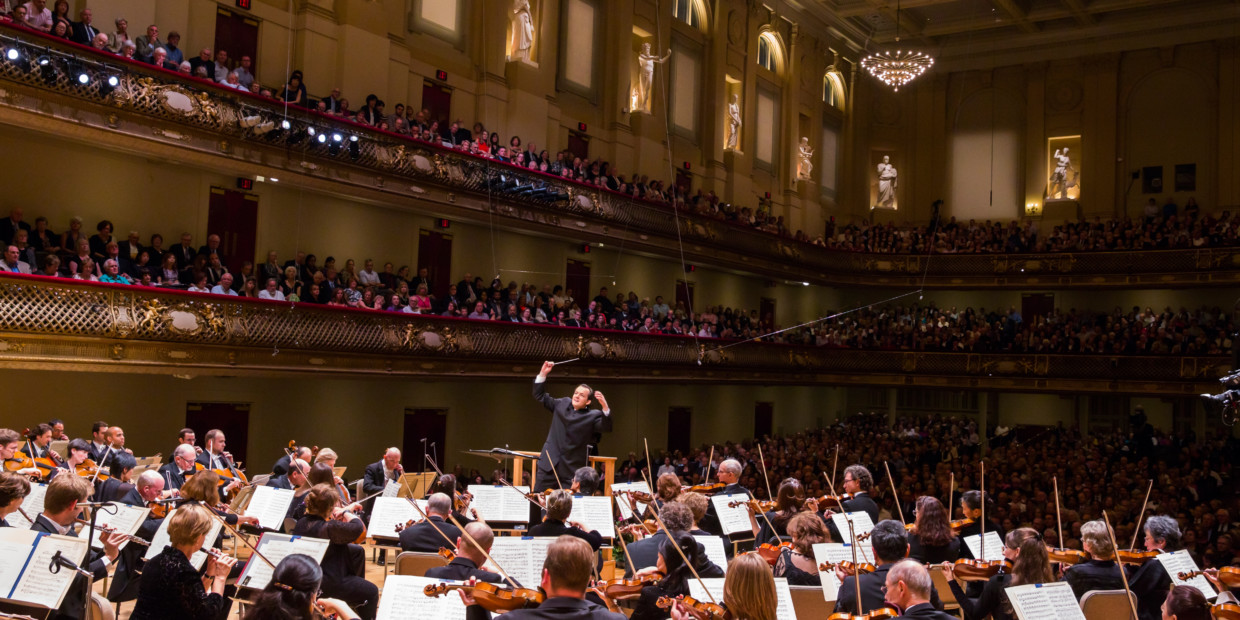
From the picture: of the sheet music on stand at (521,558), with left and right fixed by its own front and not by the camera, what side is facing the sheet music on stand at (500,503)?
back

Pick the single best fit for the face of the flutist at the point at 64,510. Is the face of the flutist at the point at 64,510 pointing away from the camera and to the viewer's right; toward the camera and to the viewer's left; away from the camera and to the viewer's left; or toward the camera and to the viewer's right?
away from the camera and to the viewer's right

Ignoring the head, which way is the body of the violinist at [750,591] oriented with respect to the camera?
away from the camera

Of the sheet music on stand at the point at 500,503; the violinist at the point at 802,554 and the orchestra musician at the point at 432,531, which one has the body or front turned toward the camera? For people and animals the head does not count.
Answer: the sheet music on stand

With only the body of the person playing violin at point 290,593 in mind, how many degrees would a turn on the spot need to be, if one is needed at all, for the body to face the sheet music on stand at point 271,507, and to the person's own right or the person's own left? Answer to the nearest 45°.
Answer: approximately 45° to the person's own left

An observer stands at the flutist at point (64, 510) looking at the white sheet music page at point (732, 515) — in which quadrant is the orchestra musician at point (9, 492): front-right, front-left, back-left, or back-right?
back-left

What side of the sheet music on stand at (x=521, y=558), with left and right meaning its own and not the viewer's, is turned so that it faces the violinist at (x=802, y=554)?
left

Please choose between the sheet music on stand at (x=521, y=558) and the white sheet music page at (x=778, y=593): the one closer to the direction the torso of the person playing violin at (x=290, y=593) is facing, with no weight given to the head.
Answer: the sheet music on stand

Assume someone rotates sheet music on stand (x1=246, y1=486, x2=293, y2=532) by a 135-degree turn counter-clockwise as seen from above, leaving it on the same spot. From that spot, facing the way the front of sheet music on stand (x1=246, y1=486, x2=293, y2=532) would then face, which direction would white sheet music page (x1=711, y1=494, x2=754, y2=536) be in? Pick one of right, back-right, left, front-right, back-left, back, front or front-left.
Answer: front

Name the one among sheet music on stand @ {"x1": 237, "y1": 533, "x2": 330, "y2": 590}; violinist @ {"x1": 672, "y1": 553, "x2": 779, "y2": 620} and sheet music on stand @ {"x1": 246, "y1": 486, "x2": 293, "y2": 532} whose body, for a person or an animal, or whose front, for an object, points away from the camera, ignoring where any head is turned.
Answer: the violinist

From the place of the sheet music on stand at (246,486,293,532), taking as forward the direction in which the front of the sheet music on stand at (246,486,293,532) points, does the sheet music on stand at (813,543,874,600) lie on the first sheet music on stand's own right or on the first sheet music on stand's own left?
on the first sheet music on stand's own left

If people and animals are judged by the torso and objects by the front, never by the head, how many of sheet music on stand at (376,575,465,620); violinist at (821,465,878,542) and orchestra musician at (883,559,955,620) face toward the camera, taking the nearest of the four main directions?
1

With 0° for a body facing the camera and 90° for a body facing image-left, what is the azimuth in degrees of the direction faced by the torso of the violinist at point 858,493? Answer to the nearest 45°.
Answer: approximately 90°

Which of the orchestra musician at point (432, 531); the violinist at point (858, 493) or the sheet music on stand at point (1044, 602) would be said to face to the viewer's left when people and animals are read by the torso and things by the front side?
the violinist

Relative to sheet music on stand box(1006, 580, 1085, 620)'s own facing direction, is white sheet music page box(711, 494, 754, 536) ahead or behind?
behind

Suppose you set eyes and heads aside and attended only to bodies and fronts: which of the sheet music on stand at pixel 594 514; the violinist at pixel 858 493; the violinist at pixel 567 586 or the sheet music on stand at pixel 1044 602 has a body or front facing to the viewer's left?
the violinist at pixel 858 493

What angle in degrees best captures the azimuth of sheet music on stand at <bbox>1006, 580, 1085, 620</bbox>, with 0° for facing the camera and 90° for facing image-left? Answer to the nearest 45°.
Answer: approximately 315°

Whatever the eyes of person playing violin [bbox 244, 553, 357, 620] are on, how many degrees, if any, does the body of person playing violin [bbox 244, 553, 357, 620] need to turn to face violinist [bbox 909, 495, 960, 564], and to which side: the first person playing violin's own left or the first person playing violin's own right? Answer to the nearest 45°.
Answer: approximately 45° to the first person playing violin's own right

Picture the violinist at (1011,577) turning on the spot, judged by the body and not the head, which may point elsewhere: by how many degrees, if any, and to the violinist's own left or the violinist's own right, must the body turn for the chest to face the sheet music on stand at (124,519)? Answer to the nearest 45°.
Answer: approximately 45° to the violinist's own left
